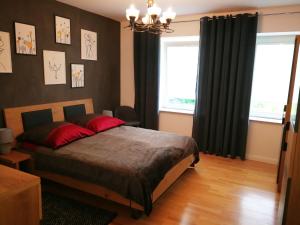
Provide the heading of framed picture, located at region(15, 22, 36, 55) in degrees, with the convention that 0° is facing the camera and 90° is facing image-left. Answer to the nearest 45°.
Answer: approximately 315°

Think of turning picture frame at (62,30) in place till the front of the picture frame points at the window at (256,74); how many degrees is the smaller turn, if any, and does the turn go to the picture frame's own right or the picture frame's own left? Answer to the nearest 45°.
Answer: approximately 45° to the picture frame's own left

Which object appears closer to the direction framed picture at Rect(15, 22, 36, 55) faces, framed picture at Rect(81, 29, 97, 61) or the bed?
the bed

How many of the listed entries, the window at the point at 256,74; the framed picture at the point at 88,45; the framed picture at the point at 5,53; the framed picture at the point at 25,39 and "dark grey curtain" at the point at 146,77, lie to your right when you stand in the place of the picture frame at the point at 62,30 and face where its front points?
2

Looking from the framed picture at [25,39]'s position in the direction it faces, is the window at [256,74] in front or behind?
in front

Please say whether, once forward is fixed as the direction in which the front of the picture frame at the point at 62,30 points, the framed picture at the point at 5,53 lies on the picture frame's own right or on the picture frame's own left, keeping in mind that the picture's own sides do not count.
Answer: on the picture frame's own right

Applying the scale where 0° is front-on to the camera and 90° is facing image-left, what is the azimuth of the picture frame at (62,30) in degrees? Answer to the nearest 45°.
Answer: approximately 315°

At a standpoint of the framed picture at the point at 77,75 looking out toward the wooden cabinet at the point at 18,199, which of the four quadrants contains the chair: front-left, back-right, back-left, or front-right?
back-left

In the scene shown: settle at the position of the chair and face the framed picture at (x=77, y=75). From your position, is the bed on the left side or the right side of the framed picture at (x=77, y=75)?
left

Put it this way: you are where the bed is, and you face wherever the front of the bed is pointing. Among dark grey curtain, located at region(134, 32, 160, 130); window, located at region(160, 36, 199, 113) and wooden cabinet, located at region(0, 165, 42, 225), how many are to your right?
1

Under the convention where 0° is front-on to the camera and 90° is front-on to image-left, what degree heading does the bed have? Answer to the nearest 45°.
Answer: approximately 315°
